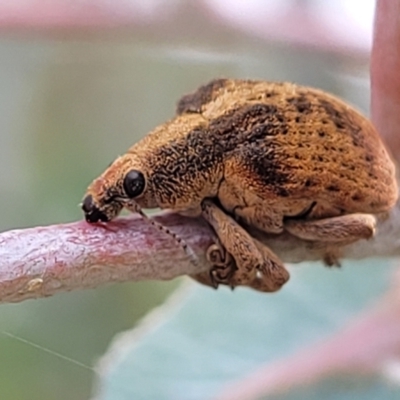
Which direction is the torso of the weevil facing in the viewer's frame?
to the viewer's left
